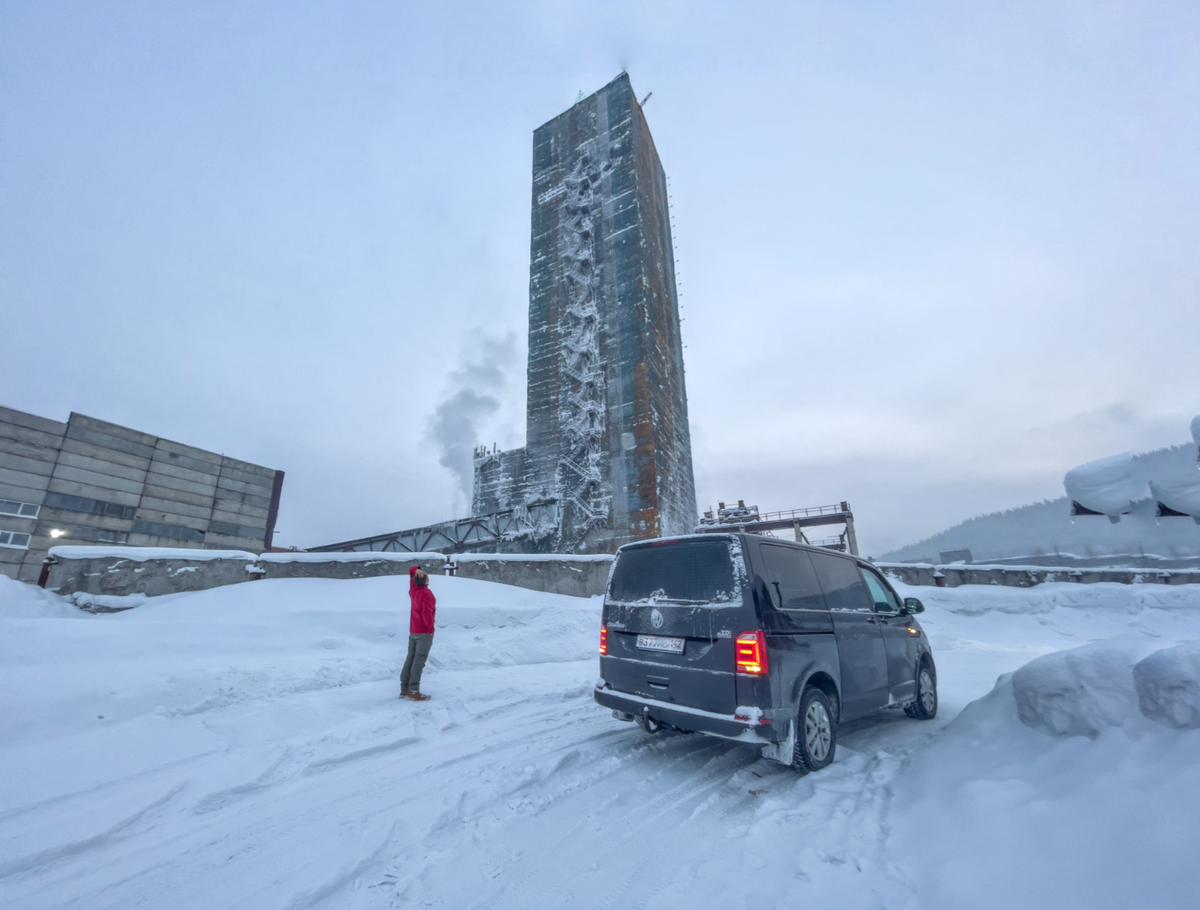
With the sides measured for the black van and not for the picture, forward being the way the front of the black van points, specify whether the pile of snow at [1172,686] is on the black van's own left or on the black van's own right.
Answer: on the black van's own right

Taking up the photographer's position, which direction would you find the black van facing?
facing away from the viewer and to the right of the viewer

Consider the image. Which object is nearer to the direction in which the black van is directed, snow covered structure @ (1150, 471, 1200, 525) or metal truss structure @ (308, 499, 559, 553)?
the snow covered structure

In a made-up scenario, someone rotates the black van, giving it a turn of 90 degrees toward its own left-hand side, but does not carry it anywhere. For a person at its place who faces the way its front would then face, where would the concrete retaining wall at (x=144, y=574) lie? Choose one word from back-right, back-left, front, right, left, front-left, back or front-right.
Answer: front-left

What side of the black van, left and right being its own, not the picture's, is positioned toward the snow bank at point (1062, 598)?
front

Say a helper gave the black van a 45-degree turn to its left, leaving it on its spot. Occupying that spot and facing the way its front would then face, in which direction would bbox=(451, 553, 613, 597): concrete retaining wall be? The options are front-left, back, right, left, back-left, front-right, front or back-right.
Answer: front-left

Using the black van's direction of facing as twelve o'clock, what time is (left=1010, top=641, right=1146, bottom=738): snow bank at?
The snow bank is roughly at 2 o'clock from the black van.

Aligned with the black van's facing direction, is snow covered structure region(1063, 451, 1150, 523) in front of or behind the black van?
in front

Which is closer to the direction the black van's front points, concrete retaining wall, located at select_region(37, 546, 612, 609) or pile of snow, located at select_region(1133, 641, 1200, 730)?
the pile of snow

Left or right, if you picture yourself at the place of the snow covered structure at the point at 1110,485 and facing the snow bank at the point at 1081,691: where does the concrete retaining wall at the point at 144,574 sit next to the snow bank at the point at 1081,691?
right

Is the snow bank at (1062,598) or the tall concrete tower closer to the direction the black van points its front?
the snow bank

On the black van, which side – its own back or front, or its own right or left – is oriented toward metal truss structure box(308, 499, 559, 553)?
left

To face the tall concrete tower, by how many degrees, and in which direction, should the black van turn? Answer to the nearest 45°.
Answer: approximately 45° to its left
